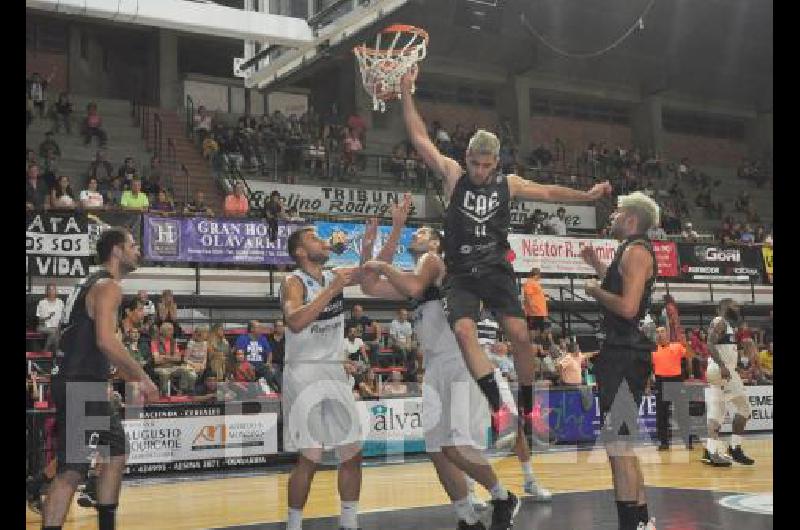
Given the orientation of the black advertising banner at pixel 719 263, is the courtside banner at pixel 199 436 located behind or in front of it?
in front

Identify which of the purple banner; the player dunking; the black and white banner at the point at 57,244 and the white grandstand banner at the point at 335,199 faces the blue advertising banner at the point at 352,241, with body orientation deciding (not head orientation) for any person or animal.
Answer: the white grandstand banner at the point at 335,199

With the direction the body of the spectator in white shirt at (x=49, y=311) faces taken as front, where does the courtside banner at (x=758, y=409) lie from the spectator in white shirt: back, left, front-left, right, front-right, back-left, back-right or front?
left

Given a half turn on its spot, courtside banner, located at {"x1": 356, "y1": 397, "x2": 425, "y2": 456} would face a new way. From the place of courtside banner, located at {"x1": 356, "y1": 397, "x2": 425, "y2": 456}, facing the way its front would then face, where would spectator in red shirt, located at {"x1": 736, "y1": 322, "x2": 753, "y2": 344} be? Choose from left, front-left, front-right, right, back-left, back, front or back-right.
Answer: front-right

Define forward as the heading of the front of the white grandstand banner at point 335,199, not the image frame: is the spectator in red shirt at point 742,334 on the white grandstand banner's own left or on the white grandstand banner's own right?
on the white grandstand banner's own left

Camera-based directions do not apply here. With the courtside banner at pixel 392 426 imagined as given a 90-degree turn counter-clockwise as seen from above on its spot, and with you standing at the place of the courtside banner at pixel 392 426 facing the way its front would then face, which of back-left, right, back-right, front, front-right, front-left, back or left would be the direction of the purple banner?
back-left

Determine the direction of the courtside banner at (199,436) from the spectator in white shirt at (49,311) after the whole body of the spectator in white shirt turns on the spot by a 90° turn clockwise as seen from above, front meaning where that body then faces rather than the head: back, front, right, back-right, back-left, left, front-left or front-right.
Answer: back-left

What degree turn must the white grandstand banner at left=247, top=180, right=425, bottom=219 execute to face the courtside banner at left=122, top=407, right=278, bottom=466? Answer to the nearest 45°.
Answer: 0° — it already faces it

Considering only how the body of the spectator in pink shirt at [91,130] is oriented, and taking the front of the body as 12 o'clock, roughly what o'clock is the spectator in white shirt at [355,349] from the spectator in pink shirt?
The spectator in white shirt is roughly at 11 o'clock from the spectator in pink shirt.

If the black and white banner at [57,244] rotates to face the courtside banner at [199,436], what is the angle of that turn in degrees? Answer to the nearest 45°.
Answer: approximately 45° to its left
